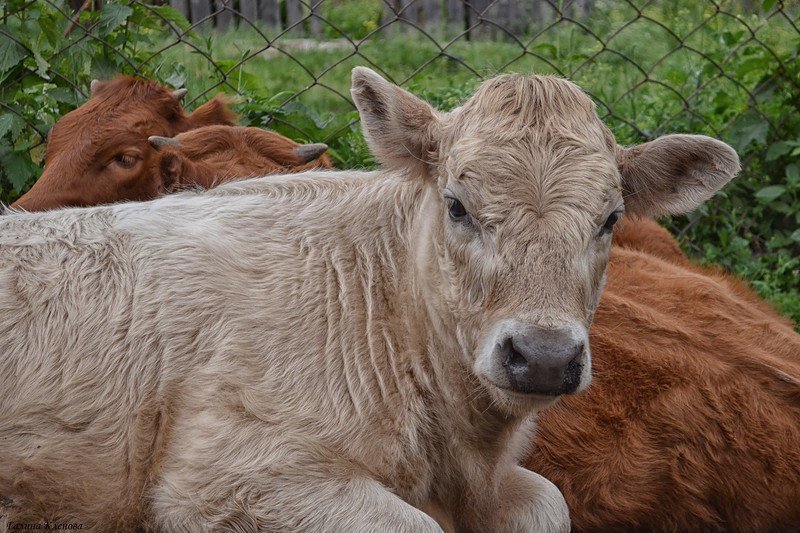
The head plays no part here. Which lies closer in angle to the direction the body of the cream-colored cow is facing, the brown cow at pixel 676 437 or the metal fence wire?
the brown cow

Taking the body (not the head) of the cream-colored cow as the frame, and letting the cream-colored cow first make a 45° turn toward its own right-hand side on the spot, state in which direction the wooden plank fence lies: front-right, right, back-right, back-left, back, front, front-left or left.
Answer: back

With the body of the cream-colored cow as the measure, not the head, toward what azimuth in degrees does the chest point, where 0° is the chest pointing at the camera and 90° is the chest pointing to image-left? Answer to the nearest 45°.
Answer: approximately 315°

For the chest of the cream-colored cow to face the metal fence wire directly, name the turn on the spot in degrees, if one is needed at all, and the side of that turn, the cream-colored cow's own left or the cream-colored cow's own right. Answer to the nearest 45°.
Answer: approximately 135° to the cream-colored cow's own left

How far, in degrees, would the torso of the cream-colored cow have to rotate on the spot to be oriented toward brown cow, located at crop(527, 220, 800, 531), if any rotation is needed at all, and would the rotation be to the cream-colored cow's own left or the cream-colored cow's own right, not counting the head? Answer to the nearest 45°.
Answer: approximately 45° to the cream-colored cow's own left
